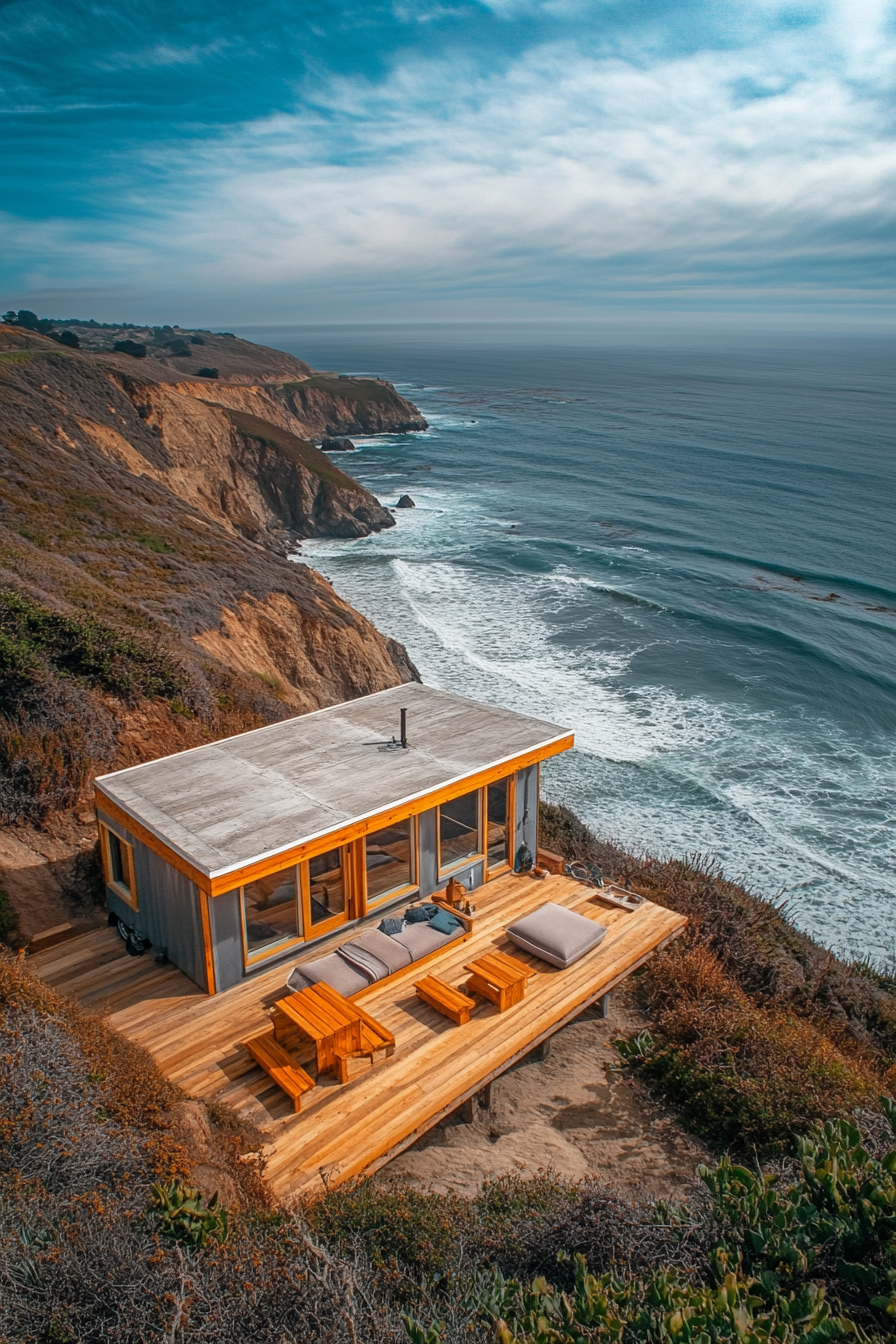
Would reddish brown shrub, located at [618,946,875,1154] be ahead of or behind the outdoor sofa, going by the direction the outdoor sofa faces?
ahead

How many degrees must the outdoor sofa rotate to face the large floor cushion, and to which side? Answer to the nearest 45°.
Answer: approximately 45° to its left

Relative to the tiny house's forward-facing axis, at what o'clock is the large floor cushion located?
The large floor cushion is roughly at 11 o'clock from the tiny house.

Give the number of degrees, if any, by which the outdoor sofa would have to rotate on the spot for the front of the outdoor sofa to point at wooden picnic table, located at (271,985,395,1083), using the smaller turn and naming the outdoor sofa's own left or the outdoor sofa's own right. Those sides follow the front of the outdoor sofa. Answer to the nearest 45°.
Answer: approximately 45° to the outdoor sofa's own right

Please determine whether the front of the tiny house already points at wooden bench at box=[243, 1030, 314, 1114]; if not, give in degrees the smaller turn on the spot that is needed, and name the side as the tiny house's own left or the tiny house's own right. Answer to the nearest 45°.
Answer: approximately 45° to the tiny house's own right

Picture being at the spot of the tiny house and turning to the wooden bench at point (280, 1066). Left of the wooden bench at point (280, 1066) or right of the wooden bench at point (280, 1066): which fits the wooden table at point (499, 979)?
left

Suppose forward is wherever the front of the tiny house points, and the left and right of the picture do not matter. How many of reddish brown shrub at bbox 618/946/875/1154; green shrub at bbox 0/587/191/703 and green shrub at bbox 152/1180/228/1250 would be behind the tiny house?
1

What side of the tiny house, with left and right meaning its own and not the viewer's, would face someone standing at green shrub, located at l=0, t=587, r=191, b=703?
back

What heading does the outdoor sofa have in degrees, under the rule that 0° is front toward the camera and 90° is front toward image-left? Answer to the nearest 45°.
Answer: approximately 315°

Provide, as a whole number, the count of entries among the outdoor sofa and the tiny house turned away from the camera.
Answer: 0

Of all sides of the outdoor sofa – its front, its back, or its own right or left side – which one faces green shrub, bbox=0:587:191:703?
back
